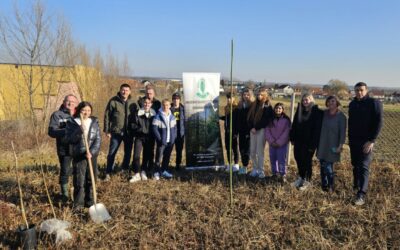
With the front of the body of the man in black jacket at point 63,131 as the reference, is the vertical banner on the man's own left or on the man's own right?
on the man's own left

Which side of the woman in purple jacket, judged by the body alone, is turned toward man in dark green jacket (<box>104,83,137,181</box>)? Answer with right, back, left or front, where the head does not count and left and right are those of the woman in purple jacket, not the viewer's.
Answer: right

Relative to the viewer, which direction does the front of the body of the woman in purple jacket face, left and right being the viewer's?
facing the viewer

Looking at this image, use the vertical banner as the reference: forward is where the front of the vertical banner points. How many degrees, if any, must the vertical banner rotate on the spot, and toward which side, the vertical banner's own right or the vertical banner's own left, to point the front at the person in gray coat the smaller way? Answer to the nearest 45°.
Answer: approximately 45° to the vertical banner's own left

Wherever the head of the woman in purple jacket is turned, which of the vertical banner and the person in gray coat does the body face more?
the person in gray coat

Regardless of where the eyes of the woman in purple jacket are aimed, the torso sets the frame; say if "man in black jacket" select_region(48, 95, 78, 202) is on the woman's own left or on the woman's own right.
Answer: on the woman's own right

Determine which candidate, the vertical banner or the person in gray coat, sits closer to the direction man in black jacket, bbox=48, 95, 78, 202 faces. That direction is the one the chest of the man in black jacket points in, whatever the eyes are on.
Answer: the person in gray coat

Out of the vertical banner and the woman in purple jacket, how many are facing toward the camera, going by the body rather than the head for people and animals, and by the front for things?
2

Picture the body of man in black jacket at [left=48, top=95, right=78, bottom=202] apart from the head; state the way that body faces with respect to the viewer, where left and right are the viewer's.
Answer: facing the viewer and to the right of the viewer

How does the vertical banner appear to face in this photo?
toward the camera

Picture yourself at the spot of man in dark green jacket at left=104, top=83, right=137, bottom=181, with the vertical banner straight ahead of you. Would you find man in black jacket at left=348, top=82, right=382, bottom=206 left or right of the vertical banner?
right

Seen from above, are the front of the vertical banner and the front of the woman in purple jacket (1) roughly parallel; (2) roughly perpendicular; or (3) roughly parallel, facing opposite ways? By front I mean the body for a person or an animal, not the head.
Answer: roughly parallel
